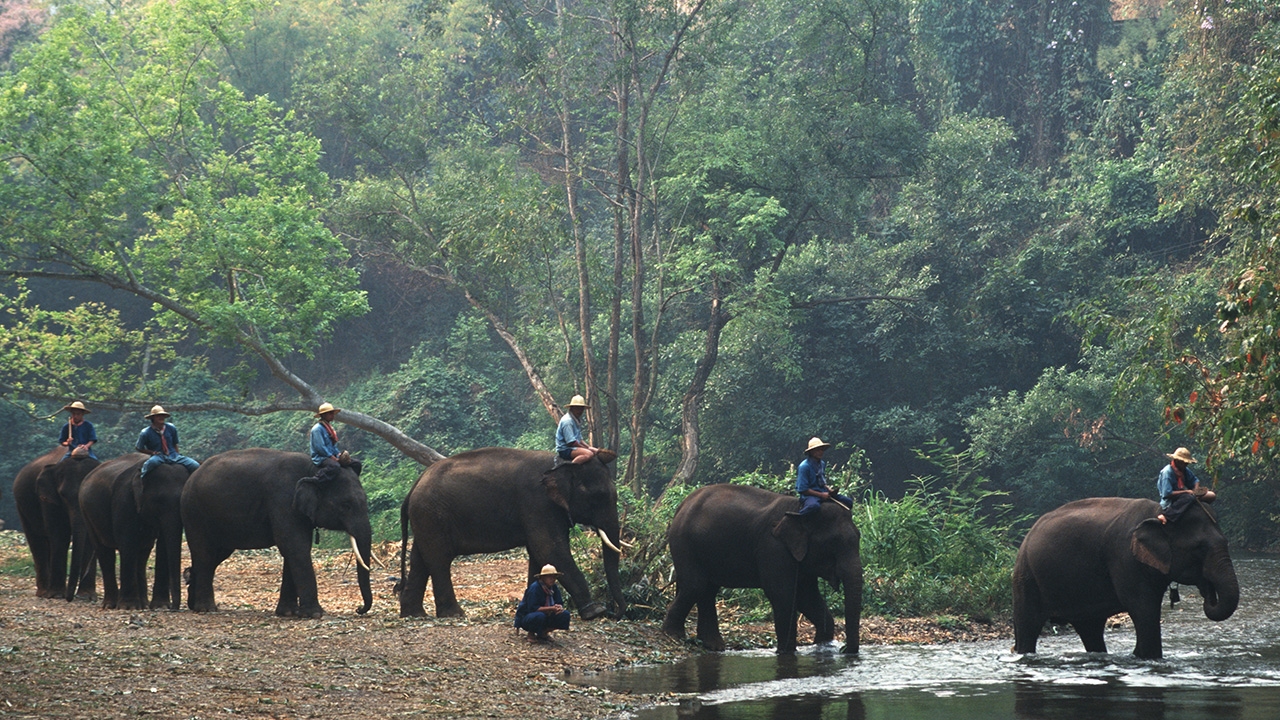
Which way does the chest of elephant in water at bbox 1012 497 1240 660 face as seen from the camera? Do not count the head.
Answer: to the viewer's right

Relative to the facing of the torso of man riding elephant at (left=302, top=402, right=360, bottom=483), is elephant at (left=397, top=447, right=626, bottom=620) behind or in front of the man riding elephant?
in front

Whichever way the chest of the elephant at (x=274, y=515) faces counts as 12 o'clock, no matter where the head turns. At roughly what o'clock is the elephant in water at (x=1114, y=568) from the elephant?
The elephant in water is roughly at 1 o'clock from the elephant.

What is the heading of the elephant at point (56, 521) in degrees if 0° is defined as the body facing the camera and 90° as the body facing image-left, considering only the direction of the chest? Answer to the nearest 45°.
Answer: approximately 315°

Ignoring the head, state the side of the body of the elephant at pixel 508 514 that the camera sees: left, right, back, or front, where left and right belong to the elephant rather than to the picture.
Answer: right

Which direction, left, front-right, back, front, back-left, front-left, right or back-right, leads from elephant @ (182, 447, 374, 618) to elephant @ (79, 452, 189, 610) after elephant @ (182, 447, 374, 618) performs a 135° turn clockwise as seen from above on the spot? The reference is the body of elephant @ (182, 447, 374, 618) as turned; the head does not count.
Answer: right

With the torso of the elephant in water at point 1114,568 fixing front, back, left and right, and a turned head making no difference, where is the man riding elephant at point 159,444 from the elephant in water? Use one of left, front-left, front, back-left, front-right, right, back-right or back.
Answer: back

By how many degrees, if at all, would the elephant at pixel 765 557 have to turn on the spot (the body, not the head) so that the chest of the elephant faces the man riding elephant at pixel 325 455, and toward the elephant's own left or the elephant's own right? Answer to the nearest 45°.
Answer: approximately 180°

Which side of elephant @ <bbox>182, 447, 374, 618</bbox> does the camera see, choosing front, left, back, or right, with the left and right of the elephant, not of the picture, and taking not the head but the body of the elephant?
right

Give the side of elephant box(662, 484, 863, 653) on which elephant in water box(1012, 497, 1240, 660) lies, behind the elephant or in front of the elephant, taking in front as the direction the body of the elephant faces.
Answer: in front

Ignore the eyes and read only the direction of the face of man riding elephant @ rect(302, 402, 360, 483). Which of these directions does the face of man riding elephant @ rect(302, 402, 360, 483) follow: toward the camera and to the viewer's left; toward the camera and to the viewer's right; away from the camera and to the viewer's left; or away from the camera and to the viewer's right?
toward the camera and to the viewer's right

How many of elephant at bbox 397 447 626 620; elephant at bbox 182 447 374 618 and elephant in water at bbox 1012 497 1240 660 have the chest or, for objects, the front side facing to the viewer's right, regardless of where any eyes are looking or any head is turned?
3

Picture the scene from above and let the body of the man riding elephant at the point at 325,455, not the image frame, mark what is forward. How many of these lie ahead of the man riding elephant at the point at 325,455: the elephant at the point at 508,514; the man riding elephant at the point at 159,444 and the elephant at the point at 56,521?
1

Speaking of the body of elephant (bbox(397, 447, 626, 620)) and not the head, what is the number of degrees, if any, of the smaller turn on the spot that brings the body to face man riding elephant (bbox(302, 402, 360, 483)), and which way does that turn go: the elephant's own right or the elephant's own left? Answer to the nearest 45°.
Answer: approximately 180°

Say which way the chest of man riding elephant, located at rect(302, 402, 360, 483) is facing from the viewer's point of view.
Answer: to the viewer's right

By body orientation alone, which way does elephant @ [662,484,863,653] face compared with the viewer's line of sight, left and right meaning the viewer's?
facing to the right of the viewer
